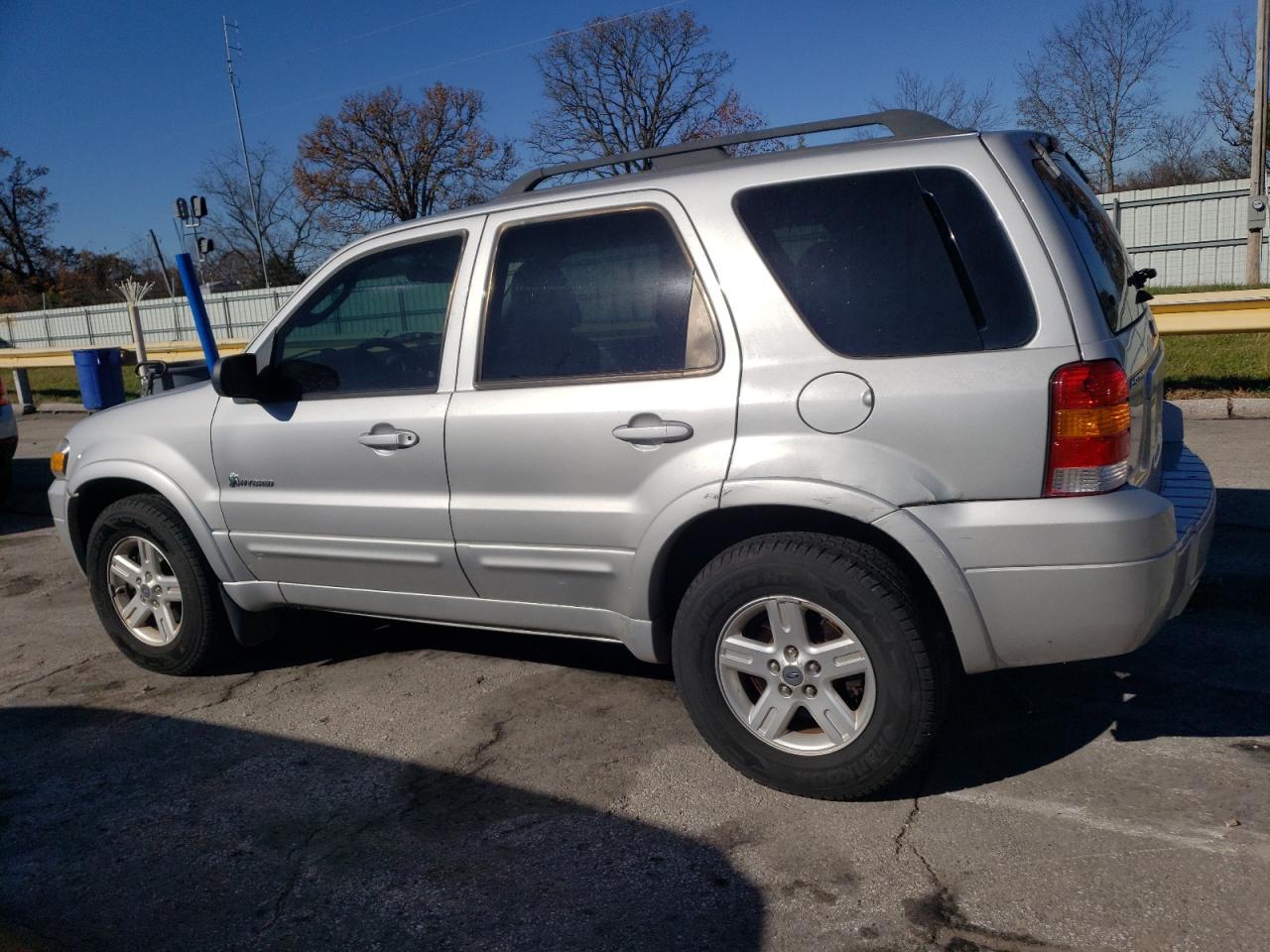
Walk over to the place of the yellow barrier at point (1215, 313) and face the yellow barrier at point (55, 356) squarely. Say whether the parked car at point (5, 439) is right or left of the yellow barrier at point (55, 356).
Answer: left

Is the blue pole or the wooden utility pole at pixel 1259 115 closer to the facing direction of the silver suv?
the blue pole

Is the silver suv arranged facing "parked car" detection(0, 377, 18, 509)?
yes

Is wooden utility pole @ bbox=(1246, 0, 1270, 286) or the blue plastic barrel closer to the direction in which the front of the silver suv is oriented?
the blue plastic barrel

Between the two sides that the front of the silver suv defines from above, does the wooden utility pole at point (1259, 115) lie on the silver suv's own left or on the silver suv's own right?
on the silver suv's own right

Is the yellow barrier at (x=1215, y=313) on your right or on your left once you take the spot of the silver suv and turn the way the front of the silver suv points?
on your right

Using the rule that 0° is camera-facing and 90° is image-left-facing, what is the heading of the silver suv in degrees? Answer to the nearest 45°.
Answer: approximately 135°

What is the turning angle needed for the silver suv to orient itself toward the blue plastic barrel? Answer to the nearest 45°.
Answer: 0° — it already faces it
